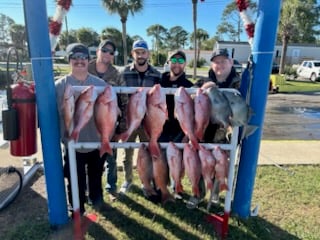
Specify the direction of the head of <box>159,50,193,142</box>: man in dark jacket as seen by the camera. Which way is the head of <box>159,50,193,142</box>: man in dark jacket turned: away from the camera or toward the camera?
toward the camera

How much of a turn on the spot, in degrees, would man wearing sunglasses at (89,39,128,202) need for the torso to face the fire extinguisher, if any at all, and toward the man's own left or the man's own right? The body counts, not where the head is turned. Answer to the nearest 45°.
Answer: approximately 45° to the man's own right

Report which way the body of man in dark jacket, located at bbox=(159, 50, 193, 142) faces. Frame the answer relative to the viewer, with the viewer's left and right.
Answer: facing the viewer

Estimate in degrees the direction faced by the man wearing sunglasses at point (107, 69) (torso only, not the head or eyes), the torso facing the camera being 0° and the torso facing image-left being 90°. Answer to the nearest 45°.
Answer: approximately 0°

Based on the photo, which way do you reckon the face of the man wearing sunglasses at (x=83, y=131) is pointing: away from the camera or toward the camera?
toward the camera

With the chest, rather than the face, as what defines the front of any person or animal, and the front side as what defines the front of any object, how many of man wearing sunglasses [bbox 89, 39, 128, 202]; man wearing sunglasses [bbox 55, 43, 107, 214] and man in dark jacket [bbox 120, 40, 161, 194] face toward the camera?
3

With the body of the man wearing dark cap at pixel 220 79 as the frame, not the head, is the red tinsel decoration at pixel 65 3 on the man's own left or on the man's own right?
on the man's own right

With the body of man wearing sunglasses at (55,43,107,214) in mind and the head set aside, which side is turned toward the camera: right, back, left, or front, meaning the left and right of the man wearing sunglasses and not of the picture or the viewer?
front

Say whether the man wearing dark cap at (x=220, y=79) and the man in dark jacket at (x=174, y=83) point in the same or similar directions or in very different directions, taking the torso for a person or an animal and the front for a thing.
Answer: same or similar directions

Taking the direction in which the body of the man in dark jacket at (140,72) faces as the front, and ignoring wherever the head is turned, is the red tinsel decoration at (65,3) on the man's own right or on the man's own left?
on the man's own right

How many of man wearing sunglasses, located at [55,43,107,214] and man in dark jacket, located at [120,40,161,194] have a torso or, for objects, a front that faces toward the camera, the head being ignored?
2

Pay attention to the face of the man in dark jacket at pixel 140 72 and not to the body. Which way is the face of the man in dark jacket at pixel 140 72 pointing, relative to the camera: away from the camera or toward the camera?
toward the camera

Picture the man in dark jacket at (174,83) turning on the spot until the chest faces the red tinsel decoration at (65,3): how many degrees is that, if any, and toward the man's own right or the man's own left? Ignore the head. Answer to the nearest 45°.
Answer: approximately 90° to the man's own right

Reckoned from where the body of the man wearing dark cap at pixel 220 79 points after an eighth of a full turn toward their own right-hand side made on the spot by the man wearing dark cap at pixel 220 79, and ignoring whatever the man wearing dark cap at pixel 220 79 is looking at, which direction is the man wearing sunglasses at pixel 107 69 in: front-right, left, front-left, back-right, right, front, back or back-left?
front-right

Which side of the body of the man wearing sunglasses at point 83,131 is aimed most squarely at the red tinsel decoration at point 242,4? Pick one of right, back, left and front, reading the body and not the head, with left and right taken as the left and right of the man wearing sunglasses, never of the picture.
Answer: left
